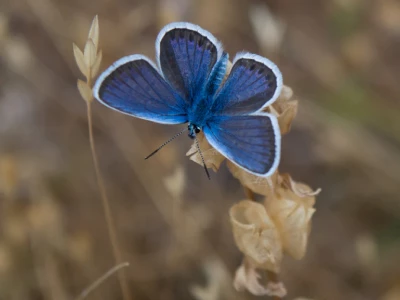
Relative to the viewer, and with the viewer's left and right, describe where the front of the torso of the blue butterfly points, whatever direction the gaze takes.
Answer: facing the viewer and to the left of the viewer
